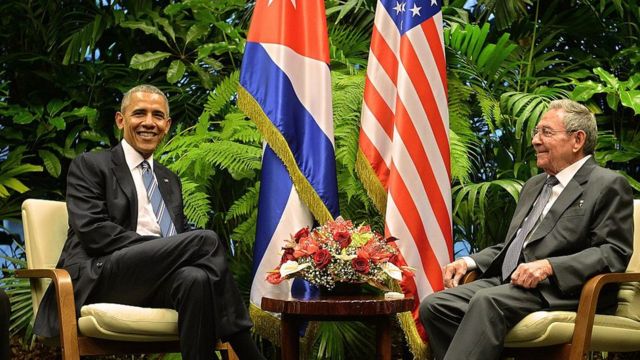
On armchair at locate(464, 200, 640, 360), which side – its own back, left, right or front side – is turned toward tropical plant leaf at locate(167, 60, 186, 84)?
right

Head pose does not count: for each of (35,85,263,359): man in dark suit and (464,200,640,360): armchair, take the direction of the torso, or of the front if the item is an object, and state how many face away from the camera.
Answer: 0

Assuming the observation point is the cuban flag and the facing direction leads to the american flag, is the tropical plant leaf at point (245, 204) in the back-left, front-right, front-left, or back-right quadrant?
back-left

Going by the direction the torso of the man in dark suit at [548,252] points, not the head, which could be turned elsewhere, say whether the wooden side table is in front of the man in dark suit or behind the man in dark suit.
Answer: in front

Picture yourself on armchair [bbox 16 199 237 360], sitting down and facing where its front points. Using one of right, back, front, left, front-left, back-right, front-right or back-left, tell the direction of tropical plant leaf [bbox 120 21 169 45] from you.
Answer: back-left

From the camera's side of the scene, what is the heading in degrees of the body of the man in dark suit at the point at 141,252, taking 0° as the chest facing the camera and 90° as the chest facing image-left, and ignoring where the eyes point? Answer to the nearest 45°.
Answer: approximately 315°

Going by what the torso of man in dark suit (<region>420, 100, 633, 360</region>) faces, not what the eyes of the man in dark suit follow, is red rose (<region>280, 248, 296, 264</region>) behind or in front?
in front

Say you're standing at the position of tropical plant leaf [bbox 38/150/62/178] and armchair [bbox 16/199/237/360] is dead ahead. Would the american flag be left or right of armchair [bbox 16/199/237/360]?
left

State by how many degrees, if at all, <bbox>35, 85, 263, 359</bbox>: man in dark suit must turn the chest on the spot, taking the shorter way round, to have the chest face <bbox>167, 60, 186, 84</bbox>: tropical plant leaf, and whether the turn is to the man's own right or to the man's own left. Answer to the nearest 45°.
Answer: approximately 135° to the man's own left

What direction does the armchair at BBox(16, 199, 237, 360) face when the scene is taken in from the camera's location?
facing the viewer and to the right of the viewer

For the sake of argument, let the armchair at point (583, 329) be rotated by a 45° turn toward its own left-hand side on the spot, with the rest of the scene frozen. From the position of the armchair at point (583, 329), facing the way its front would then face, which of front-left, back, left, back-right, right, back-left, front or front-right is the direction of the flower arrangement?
right
